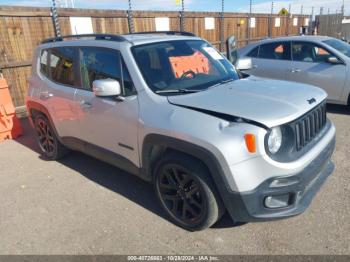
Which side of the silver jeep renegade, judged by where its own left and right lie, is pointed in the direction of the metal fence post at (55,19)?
back

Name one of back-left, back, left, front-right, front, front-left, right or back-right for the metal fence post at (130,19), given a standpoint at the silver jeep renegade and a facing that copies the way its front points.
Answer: back-left

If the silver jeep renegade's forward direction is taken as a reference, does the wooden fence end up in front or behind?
behind

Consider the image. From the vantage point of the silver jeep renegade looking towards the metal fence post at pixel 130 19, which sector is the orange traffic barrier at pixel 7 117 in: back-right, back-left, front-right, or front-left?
front-left

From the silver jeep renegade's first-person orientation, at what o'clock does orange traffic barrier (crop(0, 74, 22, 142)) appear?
The orange traffic barrier is roughly at 6 o'clock from the silver jeep renegade.

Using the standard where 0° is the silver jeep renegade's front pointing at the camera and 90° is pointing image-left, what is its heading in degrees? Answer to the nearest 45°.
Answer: approximately 315°
